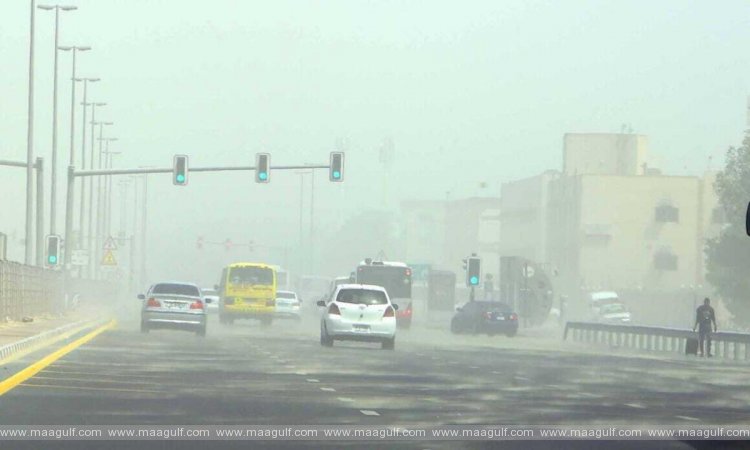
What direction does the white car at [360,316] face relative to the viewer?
away from the camera
